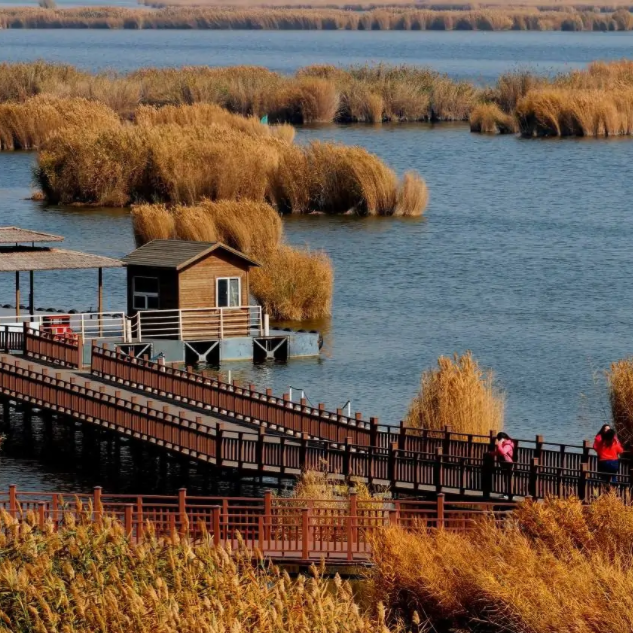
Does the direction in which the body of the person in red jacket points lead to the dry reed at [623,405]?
yes

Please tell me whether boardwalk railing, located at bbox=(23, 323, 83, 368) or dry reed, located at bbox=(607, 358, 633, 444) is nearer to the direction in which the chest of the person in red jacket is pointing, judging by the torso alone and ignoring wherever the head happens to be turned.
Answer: the dry reed

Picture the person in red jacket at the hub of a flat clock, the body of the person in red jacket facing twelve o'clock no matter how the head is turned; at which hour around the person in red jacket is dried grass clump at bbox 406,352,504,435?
The dried grass clump is roughly at 11 o'clock from the person in red jacket.

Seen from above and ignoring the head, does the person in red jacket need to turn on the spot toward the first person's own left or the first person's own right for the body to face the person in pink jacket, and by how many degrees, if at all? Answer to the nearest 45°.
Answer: approximately 90° to the first person's own left

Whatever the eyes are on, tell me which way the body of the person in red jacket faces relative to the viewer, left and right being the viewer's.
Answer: facing away from the viewer

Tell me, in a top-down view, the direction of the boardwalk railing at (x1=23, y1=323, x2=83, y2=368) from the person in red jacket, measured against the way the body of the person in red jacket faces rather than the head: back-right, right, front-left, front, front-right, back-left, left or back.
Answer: front-left

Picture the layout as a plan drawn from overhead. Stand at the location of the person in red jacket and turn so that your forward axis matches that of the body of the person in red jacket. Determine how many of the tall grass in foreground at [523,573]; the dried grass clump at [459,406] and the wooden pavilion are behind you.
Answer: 1

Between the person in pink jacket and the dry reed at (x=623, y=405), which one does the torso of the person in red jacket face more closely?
the dry reed

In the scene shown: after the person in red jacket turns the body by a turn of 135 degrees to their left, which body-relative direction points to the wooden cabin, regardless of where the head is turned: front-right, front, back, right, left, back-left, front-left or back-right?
right

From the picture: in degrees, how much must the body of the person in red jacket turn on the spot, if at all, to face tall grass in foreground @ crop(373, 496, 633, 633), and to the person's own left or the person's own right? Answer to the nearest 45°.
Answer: approximately 180°
